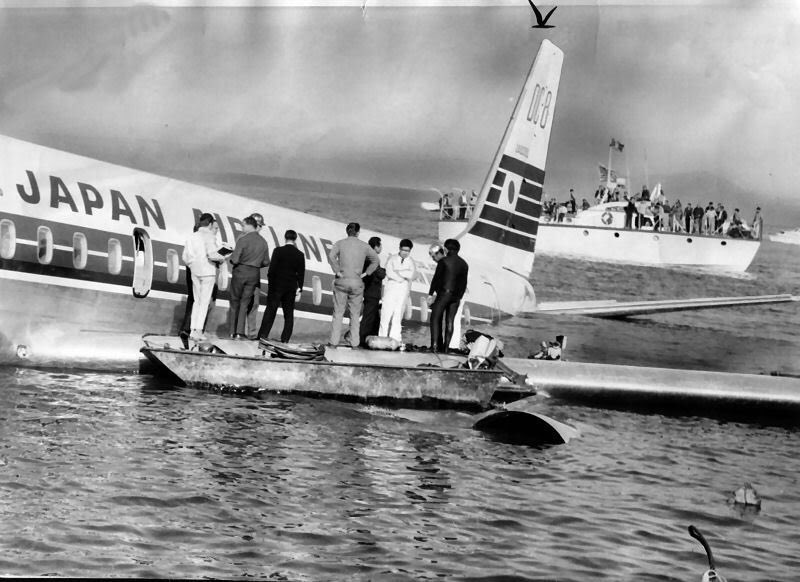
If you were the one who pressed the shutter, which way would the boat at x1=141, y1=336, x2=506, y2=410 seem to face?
facing to the left of the viewer

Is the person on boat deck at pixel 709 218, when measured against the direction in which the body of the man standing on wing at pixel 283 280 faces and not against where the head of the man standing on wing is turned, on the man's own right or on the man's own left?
on the man's own right

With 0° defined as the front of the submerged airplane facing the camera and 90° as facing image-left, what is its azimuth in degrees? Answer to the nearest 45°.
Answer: approximately 45°

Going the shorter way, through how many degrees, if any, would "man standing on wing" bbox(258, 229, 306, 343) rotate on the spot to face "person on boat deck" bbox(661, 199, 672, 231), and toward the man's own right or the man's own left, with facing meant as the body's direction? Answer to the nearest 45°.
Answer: approximately 45° to the man's own right

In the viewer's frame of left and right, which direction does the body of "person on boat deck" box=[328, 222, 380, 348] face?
facing away from the viewer
